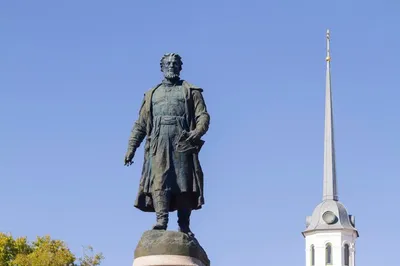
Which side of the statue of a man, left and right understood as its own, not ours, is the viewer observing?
front
